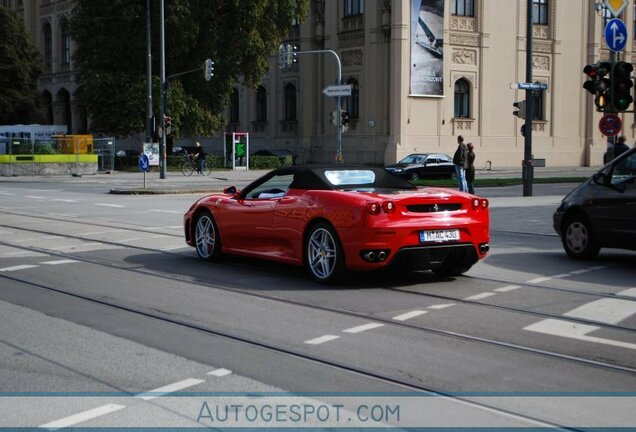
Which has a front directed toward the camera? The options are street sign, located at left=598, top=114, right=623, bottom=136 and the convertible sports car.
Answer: the street sign

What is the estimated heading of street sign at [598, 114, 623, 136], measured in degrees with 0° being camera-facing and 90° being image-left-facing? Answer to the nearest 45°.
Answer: approximately 0°

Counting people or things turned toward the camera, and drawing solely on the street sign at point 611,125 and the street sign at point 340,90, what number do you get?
2

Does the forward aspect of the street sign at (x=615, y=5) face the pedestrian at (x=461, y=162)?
no

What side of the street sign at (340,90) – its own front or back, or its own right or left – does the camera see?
front

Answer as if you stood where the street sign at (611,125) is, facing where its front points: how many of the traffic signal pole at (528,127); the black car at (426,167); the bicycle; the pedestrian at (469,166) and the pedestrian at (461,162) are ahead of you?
0

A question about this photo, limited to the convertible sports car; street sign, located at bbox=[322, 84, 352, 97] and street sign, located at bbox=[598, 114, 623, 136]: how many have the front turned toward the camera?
2

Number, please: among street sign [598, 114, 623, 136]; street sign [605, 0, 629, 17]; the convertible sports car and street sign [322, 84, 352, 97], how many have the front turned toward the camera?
3

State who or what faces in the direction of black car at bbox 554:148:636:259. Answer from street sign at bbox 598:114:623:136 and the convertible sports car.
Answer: the street sign

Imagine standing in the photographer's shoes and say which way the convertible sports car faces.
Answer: facing away from the viewer and to the left of the viewer

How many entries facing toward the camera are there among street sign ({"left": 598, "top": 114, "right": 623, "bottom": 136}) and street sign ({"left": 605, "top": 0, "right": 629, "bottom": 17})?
2
